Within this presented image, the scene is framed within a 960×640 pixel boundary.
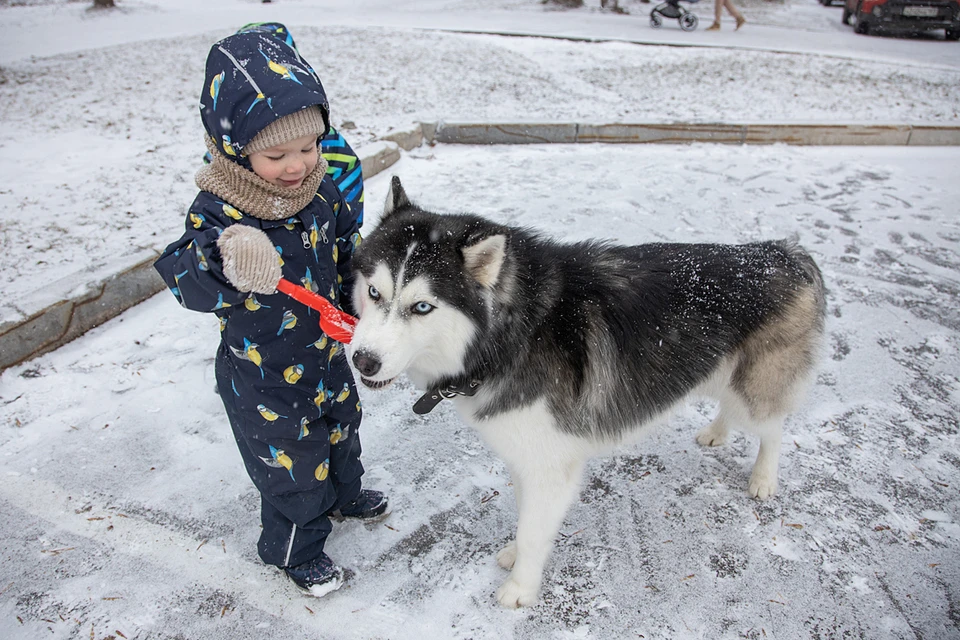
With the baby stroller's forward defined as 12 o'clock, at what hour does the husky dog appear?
The husky dog is roughly at 9 o'clock from the baby stroller.

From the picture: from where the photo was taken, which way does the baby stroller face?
to the viewer's left

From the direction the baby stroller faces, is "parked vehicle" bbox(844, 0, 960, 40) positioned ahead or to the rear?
to the rear

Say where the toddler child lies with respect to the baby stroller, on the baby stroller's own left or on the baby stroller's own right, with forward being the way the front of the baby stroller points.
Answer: on the baby stroller's own left

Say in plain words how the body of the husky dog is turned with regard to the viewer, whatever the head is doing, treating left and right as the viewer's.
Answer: facing the viewer and to the left of the viewer

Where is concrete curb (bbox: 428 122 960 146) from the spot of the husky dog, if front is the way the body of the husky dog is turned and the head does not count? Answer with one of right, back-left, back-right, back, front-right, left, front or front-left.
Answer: back-right

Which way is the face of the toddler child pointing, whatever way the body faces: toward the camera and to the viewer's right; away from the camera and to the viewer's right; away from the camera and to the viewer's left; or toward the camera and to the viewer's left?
toward the camera and to the viewer's right

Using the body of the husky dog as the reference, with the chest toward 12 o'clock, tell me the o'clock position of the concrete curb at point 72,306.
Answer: The concrete curb is roughly at 2 o'clock from the husky dog.

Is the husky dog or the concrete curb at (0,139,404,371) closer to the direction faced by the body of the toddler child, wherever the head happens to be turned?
the husky dog

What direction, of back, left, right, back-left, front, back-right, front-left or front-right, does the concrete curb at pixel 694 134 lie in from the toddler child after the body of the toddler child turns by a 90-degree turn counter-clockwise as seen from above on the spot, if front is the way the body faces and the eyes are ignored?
front

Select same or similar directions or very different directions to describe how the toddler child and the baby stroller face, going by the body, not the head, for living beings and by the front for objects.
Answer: very different directions

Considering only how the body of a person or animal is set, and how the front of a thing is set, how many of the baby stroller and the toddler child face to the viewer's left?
1

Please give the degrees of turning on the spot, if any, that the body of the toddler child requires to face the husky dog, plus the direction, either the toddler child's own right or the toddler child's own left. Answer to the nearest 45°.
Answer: approximately 45° to the toddler child's own left
